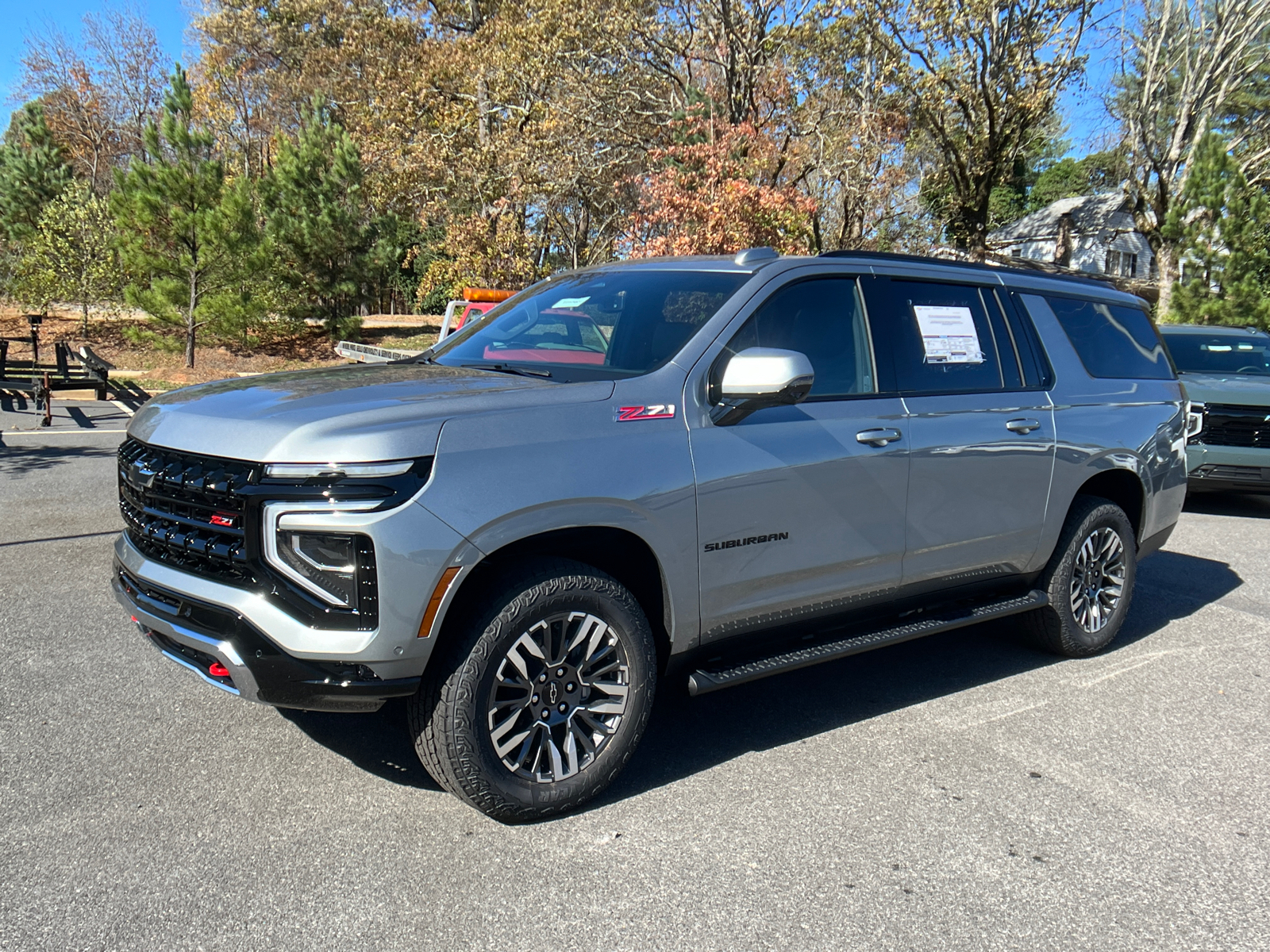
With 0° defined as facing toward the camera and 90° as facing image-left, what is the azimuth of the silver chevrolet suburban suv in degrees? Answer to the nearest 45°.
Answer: approximately 45°

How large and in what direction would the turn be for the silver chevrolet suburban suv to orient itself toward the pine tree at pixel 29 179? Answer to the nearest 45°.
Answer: approximately 90° to its right

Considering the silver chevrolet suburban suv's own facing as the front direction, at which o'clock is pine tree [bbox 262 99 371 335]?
The pine tree is roughly at 4 o'clock from the silver chevrolet suburban suv.

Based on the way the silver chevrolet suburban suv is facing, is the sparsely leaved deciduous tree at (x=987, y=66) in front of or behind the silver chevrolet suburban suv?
behind

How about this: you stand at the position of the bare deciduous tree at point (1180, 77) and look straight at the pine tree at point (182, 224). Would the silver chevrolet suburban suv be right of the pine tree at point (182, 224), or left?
left

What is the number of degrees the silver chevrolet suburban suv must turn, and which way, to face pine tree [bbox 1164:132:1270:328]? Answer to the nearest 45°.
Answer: approximately 180°

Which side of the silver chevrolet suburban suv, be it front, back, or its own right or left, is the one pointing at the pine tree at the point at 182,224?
right
